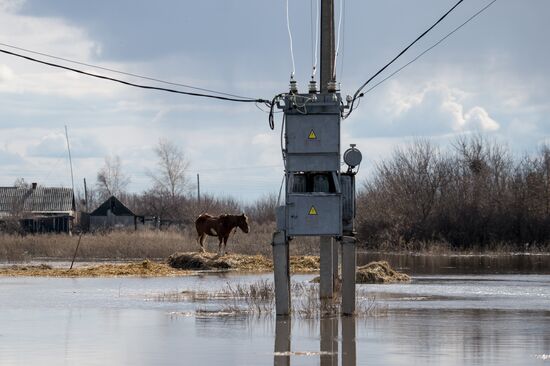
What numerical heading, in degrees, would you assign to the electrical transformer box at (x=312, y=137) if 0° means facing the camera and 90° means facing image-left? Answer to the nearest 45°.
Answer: approximately 0°

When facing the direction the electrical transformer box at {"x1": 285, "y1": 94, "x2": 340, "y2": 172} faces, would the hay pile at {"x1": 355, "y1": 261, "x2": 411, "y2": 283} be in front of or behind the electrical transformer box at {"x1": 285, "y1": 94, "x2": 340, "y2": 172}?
behind
